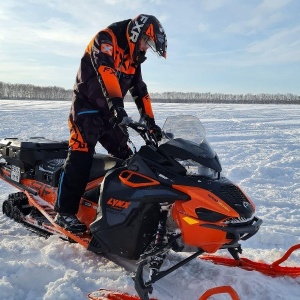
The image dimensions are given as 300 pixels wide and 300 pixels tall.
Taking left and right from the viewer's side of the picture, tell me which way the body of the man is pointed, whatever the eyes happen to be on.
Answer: facing the viewer and to the right of the viewer

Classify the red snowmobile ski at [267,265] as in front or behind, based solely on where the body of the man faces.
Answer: in front

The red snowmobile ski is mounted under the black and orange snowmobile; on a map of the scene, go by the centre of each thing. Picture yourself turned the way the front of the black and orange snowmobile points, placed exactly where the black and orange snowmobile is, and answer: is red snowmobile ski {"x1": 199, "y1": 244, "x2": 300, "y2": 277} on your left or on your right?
on your left

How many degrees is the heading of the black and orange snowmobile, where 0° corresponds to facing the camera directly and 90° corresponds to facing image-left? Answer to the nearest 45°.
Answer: approximately 315°

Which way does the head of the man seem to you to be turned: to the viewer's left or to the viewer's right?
to the viewer's right
